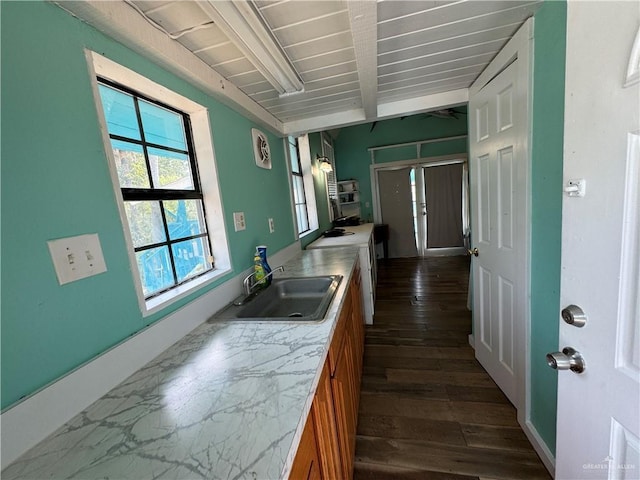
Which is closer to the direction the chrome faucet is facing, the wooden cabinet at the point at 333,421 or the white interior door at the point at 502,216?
the white interior door

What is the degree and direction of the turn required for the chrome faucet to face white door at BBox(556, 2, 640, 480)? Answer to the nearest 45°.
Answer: approximately 45° to its right

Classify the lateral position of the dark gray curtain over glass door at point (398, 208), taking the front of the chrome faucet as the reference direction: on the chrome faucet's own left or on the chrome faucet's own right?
on the chrome faucet's own left

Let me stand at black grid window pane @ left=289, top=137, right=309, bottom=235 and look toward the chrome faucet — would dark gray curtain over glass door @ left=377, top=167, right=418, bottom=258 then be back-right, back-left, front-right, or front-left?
back-left

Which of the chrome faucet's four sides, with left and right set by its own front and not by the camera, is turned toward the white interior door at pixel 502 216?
front

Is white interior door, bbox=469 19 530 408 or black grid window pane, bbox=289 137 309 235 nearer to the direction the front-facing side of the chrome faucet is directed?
the white interior door

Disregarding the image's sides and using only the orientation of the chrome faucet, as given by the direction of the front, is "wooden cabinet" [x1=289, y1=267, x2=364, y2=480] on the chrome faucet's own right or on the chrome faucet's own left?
on the chrome faucet's own right

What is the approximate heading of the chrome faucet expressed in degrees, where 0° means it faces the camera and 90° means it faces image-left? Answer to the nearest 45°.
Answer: approximately 270°

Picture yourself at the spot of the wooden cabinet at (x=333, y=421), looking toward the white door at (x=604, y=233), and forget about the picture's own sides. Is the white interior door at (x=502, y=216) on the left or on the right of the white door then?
left

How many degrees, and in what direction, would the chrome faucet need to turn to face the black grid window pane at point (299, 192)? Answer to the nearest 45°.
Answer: approximately 90° to its left

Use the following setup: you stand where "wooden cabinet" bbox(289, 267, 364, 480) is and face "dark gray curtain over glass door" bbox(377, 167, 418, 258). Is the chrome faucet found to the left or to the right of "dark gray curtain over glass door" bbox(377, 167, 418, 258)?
left
